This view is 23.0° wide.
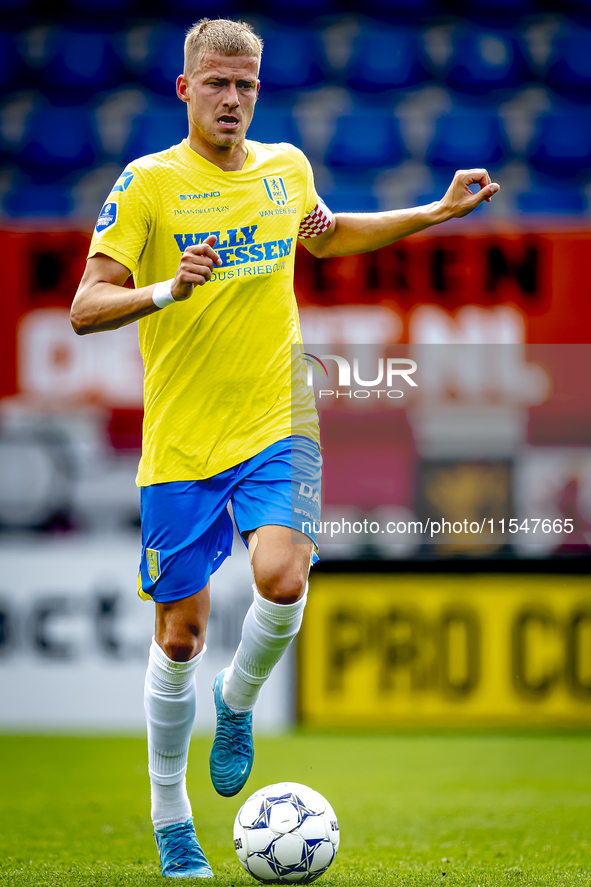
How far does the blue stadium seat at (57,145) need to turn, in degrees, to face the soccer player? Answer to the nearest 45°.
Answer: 0° — it already faces them

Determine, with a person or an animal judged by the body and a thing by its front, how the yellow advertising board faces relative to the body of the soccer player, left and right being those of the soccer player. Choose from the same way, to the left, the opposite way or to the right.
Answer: the same way

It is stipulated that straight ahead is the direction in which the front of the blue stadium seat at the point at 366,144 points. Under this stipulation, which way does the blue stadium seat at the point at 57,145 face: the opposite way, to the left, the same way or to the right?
the same way

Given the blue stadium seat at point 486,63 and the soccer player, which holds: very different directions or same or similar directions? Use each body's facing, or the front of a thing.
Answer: same or similar directions

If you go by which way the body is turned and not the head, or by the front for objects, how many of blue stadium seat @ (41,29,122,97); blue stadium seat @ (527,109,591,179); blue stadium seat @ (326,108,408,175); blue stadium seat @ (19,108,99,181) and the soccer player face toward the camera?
5

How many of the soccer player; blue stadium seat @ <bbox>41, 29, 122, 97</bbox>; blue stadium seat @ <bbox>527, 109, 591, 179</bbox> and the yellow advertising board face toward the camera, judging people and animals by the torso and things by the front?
4

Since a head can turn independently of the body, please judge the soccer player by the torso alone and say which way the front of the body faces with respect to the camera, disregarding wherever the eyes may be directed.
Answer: toward the camera

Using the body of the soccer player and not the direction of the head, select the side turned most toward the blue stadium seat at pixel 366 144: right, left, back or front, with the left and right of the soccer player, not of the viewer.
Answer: back

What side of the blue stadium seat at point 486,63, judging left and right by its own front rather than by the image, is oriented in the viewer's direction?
front

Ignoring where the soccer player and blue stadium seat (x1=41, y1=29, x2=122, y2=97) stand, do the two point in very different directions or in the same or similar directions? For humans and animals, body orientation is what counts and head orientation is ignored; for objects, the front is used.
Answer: same or similar directions

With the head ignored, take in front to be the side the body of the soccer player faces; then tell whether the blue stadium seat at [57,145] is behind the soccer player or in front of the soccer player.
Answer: behind

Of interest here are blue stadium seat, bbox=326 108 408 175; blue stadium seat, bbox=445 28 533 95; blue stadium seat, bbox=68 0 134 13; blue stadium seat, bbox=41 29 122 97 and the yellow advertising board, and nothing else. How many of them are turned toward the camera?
5

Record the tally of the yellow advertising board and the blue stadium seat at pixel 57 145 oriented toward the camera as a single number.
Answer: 2

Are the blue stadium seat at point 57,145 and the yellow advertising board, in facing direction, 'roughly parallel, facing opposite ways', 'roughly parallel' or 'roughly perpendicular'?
roughly parallel

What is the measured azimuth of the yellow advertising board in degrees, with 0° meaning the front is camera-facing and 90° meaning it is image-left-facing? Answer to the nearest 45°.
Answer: approximately 0°
